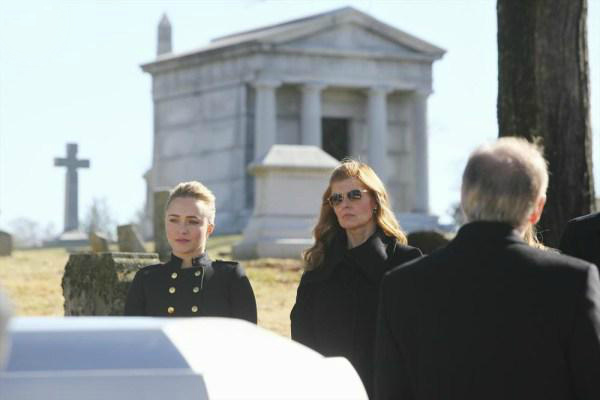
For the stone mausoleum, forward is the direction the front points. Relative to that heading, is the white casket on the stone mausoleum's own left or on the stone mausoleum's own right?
on the stone mausoleum's own right

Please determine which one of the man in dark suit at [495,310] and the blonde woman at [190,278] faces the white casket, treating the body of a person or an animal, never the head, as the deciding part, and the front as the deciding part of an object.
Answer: the blonde woman

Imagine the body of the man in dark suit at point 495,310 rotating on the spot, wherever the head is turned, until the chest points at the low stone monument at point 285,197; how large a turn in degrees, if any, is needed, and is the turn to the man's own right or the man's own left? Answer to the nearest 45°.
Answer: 0° — they already face it

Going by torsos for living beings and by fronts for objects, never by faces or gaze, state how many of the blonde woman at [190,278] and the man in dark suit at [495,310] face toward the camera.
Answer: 1

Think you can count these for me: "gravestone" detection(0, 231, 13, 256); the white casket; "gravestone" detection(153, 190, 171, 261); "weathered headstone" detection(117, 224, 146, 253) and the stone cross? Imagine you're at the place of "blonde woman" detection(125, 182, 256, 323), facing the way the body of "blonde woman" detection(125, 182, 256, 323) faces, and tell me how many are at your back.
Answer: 4

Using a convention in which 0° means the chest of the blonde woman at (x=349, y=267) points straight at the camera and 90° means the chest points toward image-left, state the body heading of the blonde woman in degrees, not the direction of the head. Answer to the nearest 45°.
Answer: approximately 45°

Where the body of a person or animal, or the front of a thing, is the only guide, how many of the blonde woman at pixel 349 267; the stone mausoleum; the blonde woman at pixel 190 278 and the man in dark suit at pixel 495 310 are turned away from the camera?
1

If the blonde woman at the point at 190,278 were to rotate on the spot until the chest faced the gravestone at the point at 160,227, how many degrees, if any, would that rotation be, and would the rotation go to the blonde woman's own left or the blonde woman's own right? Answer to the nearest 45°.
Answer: approximately 180°

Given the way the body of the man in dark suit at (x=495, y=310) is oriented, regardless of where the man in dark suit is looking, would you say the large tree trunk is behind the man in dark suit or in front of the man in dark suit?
in front

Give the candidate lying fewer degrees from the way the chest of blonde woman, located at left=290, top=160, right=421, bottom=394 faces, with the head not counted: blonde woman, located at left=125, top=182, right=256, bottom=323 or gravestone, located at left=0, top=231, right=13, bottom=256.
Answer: the blonde woman

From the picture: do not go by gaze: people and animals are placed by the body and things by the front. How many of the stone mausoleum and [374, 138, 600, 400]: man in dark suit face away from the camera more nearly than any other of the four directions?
1

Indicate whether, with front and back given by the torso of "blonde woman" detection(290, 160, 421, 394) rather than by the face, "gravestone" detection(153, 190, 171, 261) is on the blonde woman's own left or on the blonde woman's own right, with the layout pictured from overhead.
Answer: on the blonde woman's own right

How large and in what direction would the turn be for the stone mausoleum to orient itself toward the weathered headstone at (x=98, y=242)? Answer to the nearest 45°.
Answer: approximately 45° to its right

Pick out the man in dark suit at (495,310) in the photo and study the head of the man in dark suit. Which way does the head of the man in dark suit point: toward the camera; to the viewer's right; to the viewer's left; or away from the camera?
away from the camera

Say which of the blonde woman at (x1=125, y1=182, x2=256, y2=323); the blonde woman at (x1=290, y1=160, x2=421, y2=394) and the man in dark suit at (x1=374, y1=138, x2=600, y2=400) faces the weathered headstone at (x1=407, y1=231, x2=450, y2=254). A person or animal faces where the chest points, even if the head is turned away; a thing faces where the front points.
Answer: the man in dark suit

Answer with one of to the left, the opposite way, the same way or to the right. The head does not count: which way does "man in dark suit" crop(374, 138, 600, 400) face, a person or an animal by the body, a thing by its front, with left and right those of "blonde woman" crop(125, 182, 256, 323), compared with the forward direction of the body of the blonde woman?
the opposite way

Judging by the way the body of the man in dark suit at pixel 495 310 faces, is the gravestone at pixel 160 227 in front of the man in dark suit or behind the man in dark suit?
in front
